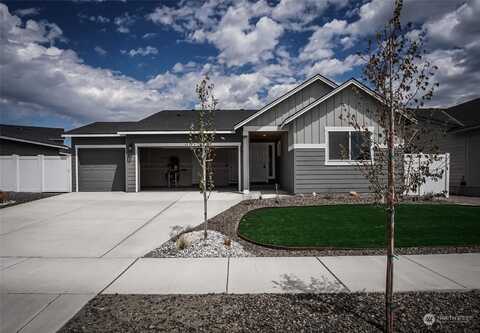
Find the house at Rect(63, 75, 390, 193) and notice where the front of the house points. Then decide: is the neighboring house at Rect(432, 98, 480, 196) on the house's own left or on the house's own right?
on the house's own left

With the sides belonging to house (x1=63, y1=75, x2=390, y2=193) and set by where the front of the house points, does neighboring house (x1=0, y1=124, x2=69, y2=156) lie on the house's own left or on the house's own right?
on the house's own right

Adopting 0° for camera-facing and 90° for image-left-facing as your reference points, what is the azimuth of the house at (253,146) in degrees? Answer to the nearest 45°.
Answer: approximately 0°

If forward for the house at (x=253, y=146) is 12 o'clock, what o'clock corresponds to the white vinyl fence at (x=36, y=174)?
The white vinyl fence is roughly at 3 o'clock from the house.
